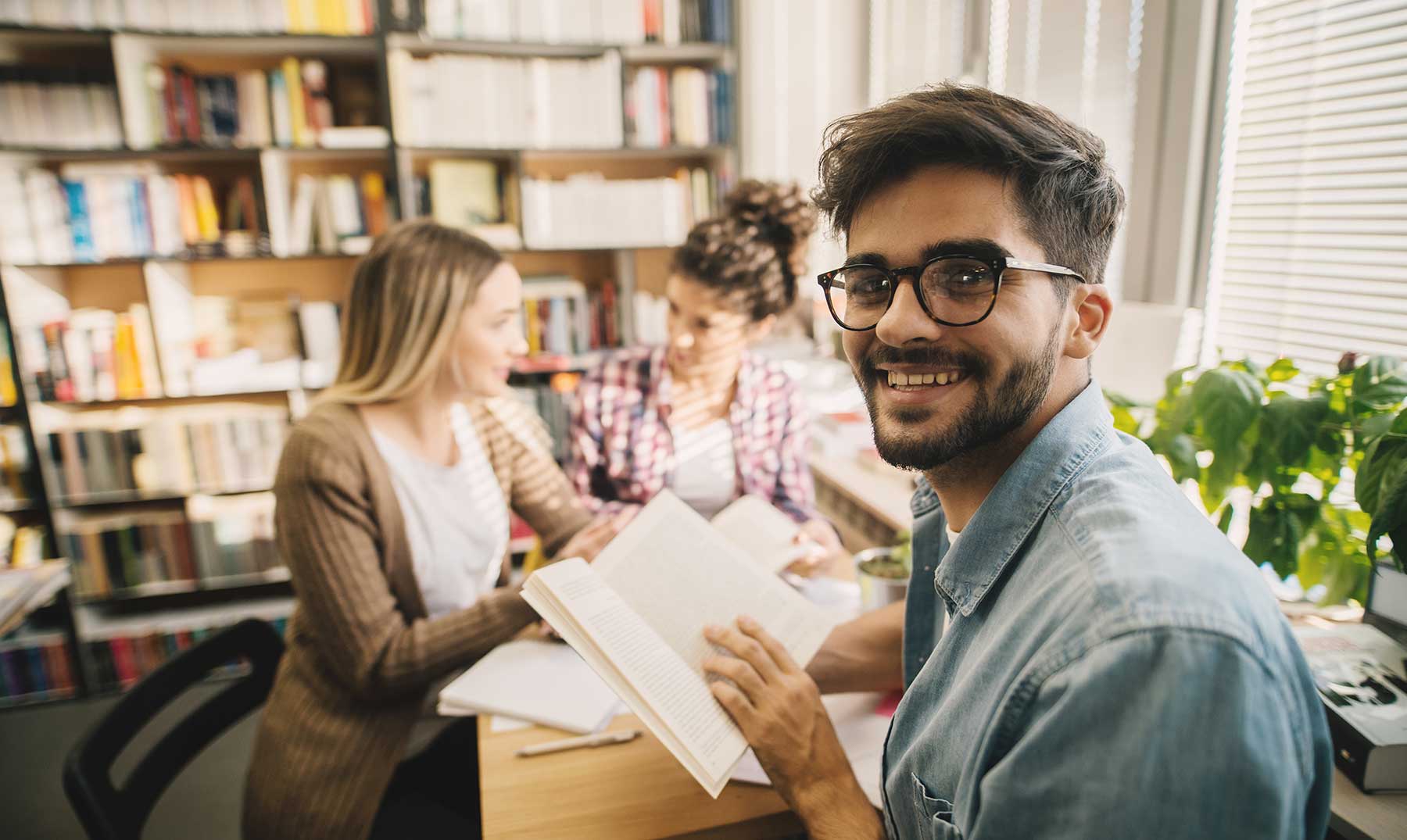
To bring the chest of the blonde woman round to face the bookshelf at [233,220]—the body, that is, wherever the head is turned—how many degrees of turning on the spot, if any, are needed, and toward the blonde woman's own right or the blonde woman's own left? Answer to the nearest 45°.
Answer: approximately 135° to the blonde woman's own left

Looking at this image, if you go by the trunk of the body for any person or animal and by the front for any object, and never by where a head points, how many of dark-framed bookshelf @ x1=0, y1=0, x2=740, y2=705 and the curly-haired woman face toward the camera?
2

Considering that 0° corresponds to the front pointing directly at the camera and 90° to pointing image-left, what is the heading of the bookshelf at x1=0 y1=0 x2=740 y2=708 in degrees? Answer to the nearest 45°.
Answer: approximately 0°

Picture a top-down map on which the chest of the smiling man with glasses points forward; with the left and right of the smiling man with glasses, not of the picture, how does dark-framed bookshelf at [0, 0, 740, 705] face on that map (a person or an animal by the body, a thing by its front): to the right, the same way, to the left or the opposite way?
to the left

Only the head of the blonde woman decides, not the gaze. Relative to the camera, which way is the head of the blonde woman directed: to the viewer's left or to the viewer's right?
to the viewer's right

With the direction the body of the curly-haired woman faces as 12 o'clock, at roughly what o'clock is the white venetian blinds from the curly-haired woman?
The white venetian blinds is roughly at 10 o'clock from the curly-haired woman.

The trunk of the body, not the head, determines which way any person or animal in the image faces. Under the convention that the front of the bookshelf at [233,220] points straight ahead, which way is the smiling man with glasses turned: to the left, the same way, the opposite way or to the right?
to the right

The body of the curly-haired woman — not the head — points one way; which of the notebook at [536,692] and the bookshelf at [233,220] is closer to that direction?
the notebook

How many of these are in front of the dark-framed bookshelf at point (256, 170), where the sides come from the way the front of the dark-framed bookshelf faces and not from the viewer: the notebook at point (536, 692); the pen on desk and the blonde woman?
3
